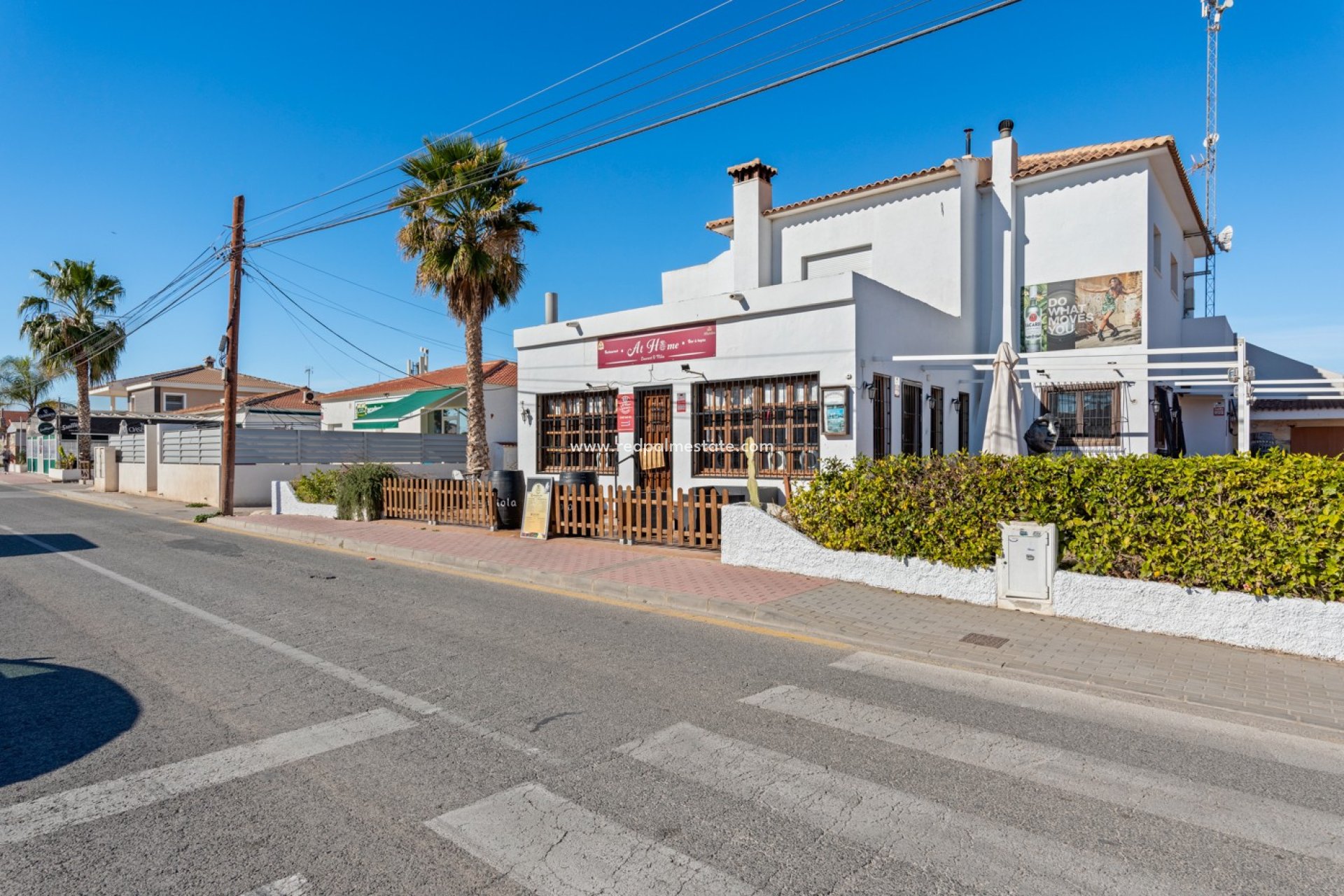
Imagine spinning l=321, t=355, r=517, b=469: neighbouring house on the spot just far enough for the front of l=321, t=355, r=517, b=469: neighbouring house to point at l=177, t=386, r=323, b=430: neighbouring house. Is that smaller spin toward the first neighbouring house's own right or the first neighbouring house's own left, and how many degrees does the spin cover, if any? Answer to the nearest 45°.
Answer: approximately 90° to the first neighbouring house's own right

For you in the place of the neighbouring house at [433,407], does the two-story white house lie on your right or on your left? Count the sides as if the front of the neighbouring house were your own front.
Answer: on your left

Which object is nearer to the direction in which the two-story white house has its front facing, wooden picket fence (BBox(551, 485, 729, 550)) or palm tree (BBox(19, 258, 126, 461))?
the wooden picket fence

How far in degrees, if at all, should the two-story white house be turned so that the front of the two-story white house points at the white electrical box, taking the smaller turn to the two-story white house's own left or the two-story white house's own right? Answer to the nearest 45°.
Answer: approximately 45° to the two-story white house's own left

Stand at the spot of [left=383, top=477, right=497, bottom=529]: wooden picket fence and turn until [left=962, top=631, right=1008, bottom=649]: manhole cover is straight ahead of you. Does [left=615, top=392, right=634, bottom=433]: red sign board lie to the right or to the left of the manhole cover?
left

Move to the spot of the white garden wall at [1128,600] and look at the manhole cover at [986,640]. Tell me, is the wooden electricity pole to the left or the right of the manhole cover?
right

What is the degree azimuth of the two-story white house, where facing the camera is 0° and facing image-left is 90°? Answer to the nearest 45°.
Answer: approximately 45°

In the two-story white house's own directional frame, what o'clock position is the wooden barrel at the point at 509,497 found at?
The wooden barrel is roughly at 1 o'clock from the two-story white house.

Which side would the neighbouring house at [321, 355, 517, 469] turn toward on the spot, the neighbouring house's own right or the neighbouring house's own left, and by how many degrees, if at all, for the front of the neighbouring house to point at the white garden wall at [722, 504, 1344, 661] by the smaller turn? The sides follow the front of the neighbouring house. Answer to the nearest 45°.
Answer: approximately 45° to the neighbouring house's own left

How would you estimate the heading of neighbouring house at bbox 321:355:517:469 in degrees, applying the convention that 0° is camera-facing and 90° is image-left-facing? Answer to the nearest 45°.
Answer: approximately 45°

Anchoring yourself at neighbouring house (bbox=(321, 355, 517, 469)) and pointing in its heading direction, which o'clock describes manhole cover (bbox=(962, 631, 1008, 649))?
The manhole cover is roughly at 10 o'clock from the neighbouring house.

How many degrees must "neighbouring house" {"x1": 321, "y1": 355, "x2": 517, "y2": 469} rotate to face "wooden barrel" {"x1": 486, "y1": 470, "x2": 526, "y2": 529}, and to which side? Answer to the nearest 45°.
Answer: approximately 45° to its left

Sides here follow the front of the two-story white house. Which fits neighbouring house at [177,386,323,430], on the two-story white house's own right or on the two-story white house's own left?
on the two-story white house's own right
